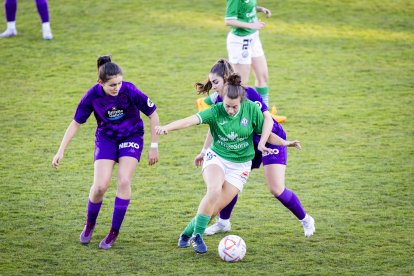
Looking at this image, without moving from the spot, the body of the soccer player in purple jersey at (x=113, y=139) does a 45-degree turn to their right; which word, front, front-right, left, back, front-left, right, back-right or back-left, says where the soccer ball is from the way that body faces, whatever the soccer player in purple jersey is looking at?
left

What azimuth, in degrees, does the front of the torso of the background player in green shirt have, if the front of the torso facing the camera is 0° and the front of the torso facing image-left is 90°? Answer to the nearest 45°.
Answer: approximately 315°

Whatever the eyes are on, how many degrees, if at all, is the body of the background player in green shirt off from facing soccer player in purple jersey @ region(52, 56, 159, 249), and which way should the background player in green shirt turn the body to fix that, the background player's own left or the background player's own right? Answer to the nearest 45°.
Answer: approximately 45° to the background player's own right

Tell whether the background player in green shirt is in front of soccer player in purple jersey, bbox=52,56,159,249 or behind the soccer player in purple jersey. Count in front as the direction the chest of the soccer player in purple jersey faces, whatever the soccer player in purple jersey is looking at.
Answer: behind

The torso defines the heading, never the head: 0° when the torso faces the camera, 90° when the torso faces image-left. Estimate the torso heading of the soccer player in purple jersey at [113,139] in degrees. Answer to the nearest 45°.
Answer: approximately 0°

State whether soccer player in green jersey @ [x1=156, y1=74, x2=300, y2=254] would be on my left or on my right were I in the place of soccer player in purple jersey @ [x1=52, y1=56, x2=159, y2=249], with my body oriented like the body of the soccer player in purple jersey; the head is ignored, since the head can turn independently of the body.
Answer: on my left

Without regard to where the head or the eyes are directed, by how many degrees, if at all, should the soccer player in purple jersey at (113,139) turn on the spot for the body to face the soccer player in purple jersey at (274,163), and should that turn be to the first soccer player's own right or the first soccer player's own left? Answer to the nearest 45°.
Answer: approximately 90° to the first soccer player's own left

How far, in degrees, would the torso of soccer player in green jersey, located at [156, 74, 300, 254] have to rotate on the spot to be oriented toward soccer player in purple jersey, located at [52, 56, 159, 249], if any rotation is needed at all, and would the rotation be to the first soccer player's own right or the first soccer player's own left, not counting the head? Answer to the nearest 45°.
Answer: approximately 90° to the first soccer player's own right

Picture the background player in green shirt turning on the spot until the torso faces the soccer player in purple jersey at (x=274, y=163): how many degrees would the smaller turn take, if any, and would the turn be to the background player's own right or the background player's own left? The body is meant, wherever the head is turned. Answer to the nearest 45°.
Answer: approximately 45° to the background player's own right

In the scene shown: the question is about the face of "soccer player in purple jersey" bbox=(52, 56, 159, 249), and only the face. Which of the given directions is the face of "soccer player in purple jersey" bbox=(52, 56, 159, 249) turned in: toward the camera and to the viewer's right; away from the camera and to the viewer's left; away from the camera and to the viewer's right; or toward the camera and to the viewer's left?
toward the camera and to the viewer's right

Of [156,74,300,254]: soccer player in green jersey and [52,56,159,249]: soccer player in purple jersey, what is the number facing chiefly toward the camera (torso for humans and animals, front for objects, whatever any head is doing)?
2
